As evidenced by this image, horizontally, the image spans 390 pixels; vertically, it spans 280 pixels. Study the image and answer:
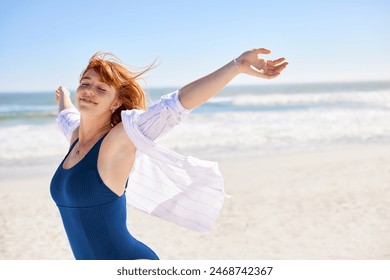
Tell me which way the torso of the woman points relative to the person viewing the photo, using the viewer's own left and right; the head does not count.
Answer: facing the viewer and to the left of the viewer

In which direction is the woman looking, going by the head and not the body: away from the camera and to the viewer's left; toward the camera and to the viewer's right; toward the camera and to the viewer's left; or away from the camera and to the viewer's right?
toward the camera and to the viewer's left
